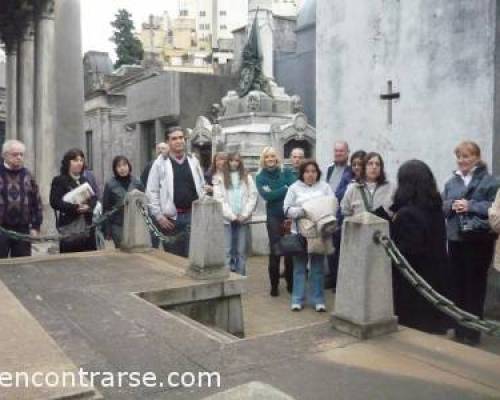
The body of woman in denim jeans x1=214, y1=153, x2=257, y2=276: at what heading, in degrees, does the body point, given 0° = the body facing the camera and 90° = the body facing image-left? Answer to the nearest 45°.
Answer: approximately 0°

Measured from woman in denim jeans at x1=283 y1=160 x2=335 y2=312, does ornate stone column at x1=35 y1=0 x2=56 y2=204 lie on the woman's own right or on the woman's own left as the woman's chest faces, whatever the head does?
on the woman's own right

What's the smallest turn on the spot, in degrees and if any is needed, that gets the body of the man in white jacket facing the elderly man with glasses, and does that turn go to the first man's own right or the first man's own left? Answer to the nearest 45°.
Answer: approximately 135° to the first man's own right

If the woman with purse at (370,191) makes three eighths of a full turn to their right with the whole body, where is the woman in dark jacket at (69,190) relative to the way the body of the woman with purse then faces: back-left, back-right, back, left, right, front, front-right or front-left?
front-left

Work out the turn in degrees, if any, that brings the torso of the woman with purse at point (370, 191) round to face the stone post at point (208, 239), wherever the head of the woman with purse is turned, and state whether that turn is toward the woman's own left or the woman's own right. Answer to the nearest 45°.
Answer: approximately 90° to the woman's own right

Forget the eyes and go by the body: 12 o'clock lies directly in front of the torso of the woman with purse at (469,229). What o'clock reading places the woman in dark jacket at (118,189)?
The woman in dark jacket is roughly at 2 o'clock from the woman with purse.

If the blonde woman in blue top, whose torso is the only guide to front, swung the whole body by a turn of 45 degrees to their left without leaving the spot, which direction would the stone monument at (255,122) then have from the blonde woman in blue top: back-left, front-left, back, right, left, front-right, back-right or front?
back-left
